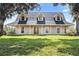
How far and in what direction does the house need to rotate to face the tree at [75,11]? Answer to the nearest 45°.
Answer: approximately 90° to its left

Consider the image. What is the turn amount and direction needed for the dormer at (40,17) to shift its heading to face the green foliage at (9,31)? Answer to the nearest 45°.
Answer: approximately 90° to its right

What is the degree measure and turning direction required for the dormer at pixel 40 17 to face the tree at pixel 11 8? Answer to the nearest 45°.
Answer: approximately 90° to its right

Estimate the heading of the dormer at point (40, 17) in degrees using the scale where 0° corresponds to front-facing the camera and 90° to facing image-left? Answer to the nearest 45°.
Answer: approximately 0°

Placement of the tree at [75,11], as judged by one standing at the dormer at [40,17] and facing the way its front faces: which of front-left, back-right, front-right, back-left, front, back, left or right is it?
left

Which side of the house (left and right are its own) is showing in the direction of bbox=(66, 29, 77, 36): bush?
left

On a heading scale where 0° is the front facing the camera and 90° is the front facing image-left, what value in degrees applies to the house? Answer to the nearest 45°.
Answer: approximately 0°
